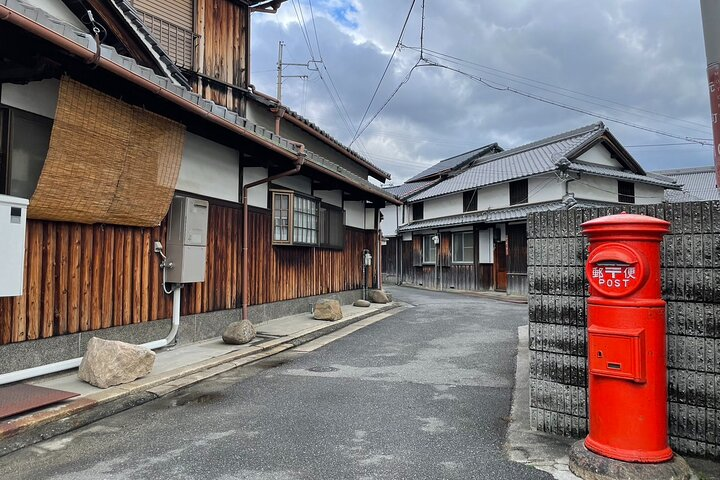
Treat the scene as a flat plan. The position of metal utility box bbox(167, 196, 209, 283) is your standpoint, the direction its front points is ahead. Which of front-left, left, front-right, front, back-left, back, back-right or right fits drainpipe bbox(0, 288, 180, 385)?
right

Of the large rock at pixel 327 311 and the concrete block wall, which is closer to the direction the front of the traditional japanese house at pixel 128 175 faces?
the concrete block wall

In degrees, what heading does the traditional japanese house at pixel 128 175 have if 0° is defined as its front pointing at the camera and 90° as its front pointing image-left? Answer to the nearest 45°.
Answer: approximately 315°

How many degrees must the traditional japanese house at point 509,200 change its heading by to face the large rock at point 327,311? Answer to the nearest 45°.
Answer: approximately 45° to its left

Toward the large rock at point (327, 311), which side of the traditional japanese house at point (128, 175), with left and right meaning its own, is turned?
left

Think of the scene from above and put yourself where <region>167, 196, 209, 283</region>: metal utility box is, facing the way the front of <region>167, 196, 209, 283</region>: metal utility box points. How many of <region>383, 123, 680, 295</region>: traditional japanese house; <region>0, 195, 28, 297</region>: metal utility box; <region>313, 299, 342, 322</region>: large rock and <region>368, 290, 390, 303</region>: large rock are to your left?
3

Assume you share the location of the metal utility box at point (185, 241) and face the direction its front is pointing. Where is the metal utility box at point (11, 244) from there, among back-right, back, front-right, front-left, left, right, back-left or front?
right

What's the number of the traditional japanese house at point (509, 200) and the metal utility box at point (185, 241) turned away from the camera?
0

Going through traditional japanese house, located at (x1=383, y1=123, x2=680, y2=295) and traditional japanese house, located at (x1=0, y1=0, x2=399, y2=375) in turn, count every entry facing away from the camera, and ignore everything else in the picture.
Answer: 0

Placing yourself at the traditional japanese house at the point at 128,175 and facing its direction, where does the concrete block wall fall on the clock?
The concrete block wall is roughly at 12 o'clock from the traditional japanese house.

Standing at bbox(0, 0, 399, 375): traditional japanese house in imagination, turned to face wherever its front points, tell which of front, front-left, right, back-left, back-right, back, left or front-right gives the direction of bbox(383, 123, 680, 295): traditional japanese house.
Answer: left

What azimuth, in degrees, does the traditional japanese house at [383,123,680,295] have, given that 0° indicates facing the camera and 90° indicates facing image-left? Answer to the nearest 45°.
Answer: approximately 45°

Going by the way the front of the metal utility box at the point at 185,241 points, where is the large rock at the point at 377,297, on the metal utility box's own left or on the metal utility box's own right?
on the metal utility box's own left
